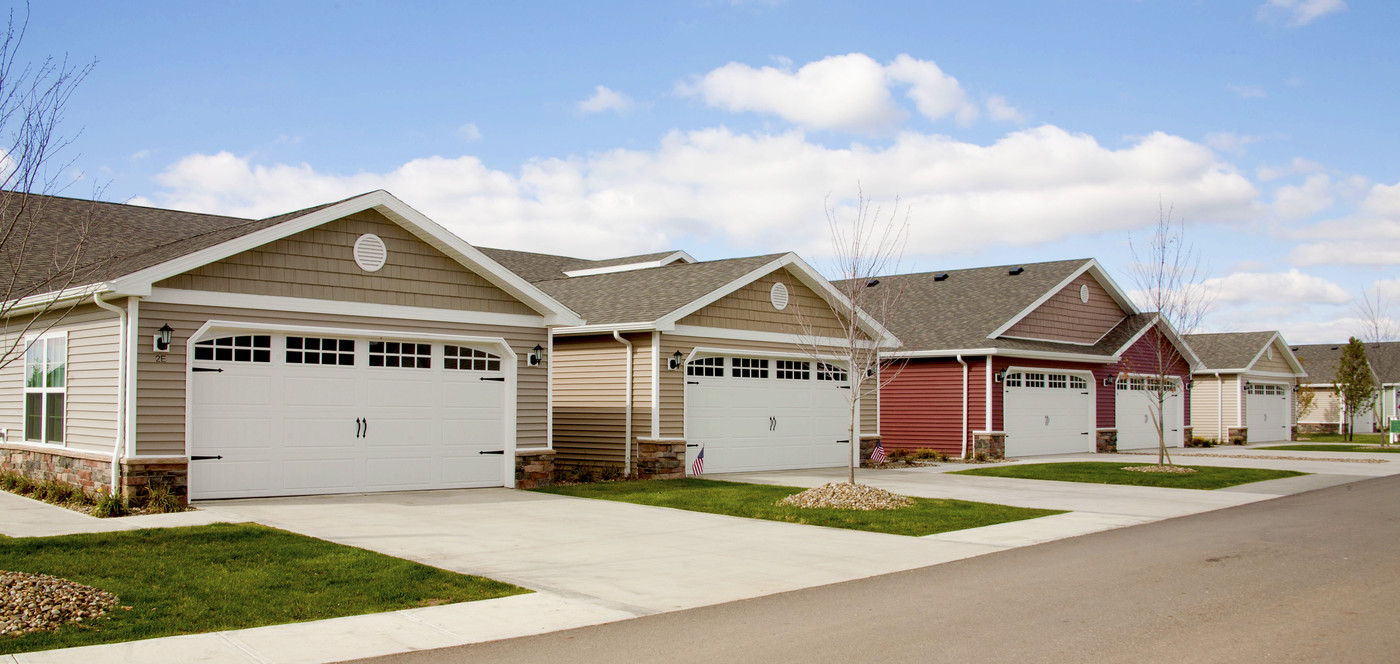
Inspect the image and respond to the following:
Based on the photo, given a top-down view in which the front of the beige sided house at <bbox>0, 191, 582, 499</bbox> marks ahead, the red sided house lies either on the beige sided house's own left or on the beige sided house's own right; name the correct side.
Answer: on the beige sided house's own left

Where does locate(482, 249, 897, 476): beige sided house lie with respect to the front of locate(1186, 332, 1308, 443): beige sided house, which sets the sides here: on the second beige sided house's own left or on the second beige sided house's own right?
on the second beige sided house's own right

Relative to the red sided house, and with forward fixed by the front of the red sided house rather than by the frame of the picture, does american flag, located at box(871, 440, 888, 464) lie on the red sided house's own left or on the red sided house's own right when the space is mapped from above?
on the red sided house's own right

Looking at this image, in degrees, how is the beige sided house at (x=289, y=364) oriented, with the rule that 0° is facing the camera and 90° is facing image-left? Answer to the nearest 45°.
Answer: approximately 315°

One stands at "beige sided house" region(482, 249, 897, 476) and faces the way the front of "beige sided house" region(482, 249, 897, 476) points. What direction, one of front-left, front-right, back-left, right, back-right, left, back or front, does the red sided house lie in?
left

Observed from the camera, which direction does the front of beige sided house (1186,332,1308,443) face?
facing the viewer and to the right of the viewer

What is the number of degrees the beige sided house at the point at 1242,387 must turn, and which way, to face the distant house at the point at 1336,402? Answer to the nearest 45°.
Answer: approximately 135° to its left

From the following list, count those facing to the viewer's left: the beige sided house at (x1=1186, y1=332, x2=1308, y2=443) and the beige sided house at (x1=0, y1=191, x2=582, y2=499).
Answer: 0

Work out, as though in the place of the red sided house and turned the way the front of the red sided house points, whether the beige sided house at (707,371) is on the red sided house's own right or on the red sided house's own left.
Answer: on the red sided house's own right

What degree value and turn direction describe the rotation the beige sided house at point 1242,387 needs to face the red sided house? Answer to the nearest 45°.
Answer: approximately 45° to its right
